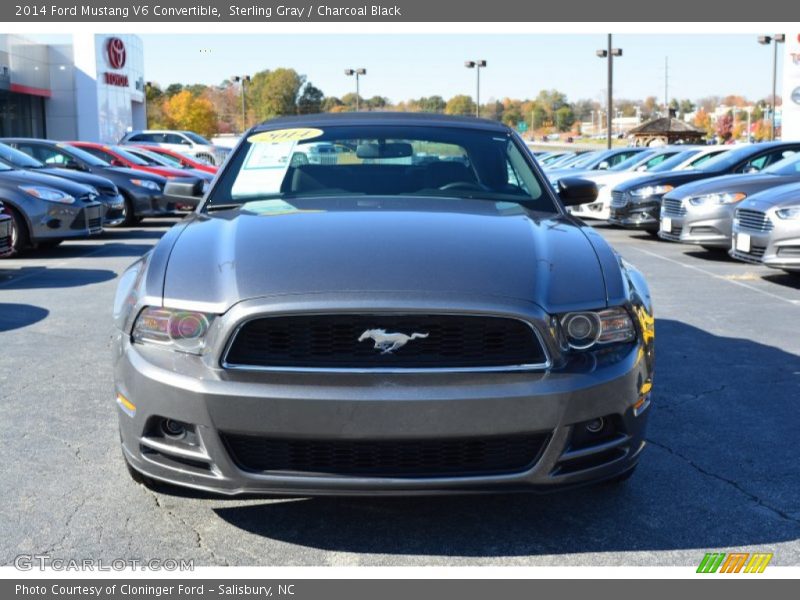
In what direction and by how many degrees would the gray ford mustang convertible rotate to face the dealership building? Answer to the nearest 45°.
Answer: approximately 180°

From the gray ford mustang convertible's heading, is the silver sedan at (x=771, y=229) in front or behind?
behind

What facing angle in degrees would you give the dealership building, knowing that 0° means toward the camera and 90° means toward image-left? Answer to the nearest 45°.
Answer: approximately 315°

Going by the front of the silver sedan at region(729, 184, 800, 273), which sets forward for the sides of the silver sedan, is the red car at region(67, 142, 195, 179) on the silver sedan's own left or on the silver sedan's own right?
on the silver sedan's own right

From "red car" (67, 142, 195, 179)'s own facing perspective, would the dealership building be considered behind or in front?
behind

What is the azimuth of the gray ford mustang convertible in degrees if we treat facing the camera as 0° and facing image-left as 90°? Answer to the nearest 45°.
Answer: approximately 0°
